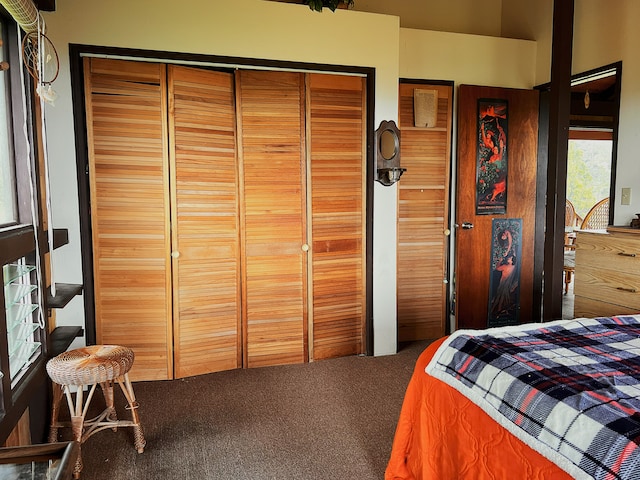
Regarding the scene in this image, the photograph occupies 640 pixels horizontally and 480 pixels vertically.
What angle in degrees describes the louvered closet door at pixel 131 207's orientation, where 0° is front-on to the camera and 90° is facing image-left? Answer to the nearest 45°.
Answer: approximately 0°

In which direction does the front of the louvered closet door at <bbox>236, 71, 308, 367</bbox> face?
toward the camera

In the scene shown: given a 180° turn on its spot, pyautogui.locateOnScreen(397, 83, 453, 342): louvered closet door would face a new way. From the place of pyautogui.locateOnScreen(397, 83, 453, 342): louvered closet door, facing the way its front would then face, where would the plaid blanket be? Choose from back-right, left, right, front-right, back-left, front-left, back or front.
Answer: back

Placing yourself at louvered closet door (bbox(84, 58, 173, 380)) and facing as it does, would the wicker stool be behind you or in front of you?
in front

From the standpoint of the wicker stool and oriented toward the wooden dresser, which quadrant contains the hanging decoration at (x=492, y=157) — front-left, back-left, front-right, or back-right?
front-left

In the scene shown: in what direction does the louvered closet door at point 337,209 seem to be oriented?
toward the camera

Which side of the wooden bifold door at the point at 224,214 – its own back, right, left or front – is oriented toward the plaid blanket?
front

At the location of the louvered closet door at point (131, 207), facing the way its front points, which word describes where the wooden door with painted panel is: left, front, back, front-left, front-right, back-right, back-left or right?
left

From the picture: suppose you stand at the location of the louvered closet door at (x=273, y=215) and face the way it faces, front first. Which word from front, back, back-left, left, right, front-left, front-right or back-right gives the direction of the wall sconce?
left

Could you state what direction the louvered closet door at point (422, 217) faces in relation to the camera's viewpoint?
facing the viewer

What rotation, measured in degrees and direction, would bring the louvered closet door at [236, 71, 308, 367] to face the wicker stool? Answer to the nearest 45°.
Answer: approximately 45° to its right

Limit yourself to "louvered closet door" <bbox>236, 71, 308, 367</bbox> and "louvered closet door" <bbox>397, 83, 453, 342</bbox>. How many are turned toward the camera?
2

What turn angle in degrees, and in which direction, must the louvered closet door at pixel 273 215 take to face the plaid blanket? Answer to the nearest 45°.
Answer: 0° — it already faces it

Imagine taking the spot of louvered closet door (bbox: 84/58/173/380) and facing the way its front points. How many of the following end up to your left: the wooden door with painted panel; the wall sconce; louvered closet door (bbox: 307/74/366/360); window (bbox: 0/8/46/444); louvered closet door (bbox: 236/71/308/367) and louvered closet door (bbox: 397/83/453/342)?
5

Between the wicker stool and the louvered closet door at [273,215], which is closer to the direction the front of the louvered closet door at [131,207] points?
the wicker stool

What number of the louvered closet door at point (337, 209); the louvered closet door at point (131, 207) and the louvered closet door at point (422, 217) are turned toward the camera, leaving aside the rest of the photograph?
3

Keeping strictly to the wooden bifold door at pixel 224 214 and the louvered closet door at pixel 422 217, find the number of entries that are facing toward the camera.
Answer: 2

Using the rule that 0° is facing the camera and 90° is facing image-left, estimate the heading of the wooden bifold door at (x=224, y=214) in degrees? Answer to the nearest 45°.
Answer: approximately 0°
